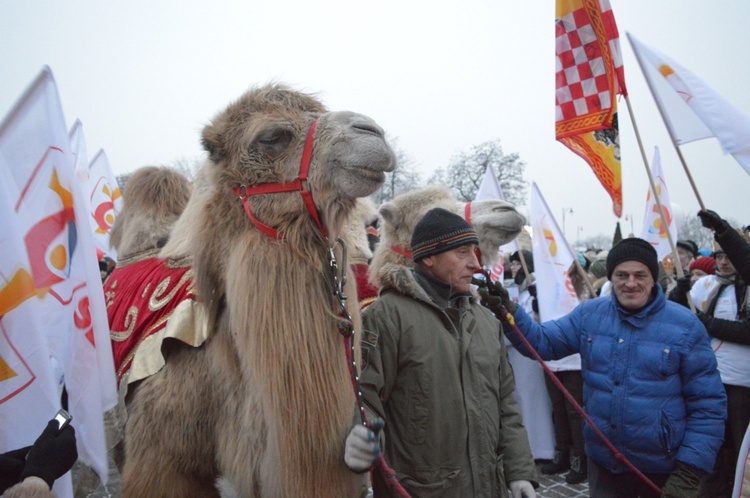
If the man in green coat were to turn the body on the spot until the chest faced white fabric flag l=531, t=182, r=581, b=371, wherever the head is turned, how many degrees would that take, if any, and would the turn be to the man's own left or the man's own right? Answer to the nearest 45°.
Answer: approximately 135° to the man's own left

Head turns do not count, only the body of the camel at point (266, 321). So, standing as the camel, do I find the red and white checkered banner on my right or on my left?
on my left

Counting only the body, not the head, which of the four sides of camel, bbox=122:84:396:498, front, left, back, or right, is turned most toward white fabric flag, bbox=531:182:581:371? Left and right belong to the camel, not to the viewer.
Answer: left

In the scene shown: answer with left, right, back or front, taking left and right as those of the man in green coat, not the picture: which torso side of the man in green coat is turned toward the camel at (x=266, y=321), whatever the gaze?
right

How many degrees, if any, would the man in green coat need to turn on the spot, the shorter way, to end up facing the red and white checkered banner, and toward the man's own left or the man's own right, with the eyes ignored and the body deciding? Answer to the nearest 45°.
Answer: approximately 90° to the man's own left

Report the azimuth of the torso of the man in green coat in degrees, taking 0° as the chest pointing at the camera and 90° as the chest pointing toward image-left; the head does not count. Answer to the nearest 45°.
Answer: approximately 315°

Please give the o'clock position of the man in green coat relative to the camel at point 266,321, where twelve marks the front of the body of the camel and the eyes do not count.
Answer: The man in green coat is roughly at 10 o'clock from the camel.

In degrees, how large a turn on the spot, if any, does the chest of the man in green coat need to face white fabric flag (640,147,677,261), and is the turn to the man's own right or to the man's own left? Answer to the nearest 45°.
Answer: approximately 90° to the man's own left

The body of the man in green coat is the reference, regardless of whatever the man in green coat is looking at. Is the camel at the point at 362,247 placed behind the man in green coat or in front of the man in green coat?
behind

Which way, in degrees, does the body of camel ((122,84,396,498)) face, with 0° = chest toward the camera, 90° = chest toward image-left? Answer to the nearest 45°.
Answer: approximately 315°
